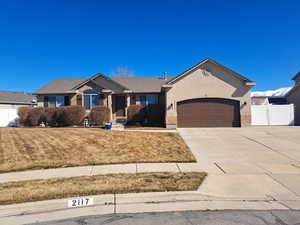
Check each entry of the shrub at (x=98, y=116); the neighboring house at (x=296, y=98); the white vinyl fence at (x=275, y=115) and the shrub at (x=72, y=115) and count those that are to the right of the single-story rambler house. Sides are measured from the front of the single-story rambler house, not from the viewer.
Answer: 2

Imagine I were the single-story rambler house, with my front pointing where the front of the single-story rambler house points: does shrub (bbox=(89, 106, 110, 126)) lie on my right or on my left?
on my right

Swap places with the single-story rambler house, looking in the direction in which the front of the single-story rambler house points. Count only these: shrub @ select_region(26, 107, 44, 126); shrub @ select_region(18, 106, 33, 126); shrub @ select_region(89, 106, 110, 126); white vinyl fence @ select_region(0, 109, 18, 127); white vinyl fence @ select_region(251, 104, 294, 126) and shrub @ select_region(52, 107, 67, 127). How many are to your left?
1

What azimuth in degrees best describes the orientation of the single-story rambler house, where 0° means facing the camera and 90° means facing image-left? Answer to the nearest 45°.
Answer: approximately 0°

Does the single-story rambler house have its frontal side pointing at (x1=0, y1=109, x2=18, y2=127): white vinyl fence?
no

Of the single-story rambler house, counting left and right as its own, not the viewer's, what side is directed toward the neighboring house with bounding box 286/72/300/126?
left

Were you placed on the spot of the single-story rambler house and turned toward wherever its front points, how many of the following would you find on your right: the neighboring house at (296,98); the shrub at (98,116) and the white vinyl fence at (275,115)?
1

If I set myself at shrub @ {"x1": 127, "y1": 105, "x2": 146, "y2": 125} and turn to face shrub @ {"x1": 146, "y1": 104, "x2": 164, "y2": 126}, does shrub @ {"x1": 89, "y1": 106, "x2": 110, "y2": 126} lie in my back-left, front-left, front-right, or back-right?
back-right

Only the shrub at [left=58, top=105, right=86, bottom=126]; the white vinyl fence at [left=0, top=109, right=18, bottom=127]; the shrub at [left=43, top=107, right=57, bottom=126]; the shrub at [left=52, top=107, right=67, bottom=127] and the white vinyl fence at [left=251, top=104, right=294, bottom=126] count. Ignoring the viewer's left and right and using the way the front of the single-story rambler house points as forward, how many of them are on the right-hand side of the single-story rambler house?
4

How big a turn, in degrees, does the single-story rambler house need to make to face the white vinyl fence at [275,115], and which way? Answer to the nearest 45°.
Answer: approximately 90° to its left

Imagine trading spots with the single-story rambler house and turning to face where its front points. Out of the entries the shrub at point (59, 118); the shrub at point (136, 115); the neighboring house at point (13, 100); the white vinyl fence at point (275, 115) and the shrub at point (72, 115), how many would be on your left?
1

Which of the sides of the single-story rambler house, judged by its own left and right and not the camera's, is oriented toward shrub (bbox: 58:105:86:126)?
right

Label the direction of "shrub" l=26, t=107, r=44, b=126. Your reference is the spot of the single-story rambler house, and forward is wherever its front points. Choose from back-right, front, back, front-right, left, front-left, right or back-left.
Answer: right

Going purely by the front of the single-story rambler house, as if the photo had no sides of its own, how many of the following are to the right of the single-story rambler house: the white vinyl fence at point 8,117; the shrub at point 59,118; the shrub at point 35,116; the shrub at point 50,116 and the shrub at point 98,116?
5

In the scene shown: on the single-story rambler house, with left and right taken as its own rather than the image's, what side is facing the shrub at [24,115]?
right
